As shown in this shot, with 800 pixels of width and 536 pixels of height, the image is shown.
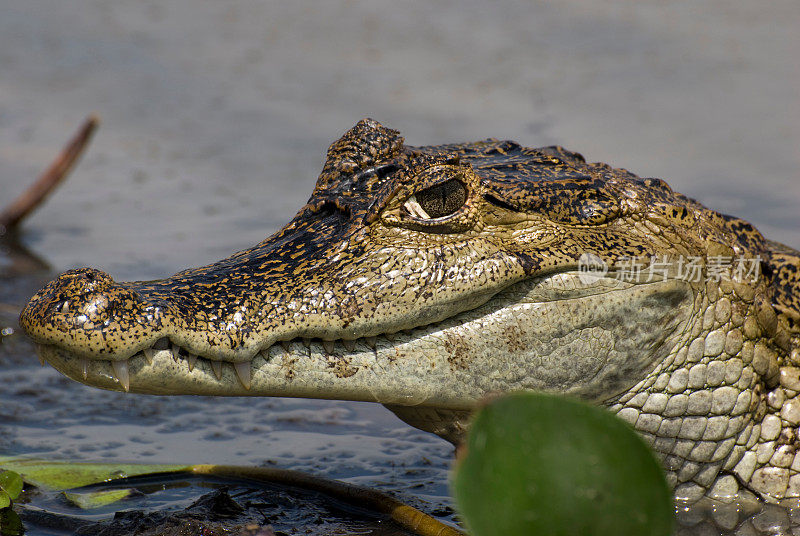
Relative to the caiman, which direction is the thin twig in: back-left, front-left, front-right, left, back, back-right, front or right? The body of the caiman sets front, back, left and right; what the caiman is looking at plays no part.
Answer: front-right

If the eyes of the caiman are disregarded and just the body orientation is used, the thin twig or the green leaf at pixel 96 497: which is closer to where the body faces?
the green leaf

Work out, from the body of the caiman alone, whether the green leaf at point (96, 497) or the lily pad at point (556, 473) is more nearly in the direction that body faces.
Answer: the green leaf

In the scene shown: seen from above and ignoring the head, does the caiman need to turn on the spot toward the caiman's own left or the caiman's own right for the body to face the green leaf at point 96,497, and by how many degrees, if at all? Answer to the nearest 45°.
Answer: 0° — it already faces it

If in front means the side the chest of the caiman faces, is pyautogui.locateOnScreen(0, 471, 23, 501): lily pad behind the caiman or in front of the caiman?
in front

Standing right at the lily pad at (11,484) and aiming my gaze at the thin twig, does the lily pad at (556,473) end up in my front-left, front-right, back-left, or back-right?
back-right

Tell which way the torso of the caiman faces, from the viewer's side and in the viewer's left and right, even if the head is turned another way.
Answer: facing to the left of the viewer

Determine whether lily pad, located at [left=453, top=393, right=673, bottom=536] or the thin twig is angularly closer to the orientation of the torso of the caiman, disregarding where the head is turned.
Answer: the thin twig

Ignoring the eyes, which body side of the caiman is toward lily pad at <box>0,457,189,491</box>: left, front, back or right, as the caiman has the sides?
front

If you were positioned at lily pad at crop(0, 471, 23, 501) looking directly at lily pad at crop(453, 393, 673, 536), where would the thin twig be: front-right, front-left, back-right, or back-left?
back-left

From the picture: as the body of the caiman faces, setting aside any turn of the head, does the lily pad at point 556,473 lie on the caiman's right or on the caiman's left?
on the caiman's left
